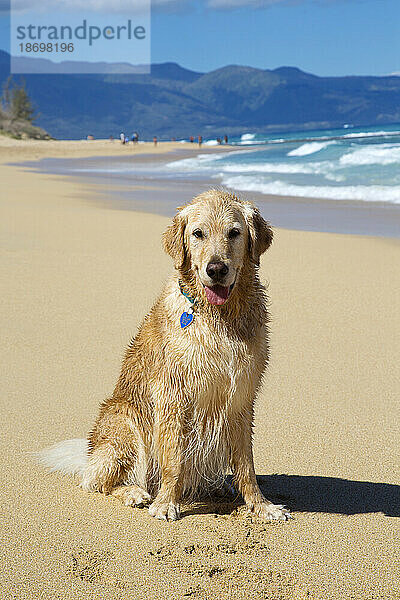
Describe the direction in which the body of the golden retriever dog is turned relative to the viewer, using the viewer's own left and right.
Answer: facing the viewer and to the right of the viewer
